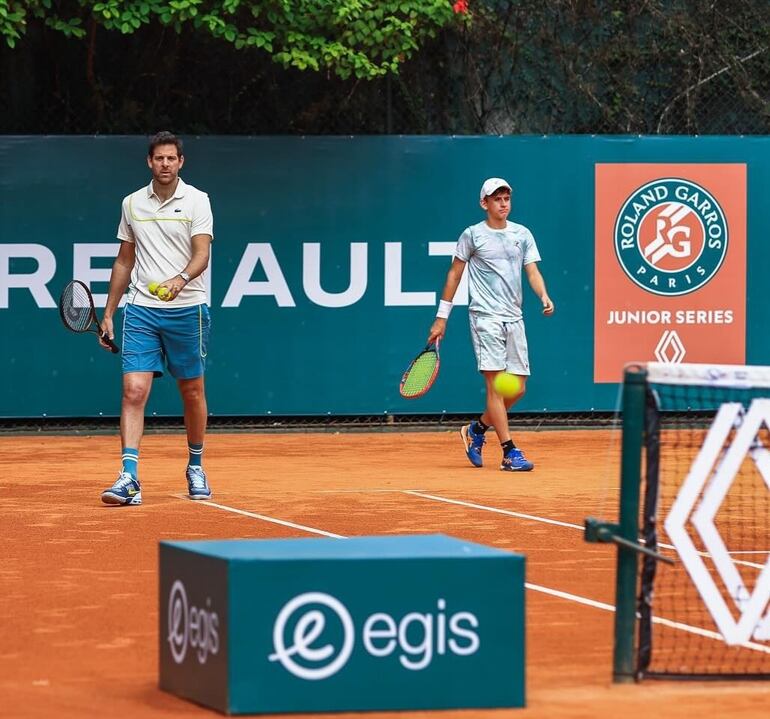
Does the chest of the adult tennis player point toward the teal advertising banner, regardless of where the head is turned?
no

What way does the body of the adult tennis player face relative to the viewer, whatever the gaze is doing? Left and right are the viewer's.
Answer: facing the viewer

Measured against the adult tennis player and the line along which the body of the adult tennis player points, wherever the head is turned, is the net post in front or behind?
in front

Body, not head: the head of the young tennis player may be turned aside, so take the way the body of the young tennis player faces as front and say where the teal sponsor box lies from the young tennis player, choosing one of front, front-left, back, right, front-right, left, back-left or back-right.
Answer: front-right

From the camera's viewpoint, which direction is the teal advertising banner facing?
toward the camera

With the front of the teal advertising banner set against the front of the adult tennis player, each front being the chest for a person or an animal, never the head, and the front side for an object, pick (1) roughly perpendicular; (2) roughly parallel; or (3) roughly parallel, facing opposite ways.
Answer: roughly parallel

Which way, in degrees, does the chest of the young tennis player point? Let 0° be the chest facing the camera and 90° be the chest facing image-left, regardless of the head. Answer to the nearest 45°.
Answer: approximately 315°

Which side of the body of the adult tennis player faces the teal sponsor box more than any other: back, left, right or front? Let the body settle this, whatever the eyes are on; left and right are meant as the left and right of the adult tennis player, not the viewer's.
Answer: front

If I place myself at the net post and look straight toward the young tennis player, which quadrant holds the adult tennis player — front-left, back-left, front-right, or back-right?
front-left

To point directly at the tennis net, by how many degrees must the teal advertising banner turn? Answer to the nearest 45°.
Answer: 0° — it already faces it

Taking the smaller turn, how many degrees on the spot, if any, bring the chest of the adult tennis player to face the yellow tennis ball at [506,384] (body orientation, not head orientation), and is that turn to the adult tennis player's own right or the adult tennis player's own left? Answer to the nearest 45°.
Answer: approximately 135° to the adult tennis player's own left

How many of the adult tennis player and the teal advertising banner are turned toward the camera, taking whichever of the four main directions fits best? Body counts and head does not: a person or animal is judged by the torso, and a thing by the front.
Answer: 2

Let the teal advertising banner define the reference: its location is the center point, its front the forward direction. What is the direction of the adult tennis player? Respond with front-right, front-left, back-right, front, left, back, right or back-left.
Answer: front

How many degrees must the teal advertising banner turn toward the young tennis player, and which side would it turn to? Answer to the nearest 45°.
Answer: approximately 45° to its left

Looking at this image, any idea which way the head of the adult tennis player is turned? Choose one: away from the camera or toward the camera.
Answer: toward the camera

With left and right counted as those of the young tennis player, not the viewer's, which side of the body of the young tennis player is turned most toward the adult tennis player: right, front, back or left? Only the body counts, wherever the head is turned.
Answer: right

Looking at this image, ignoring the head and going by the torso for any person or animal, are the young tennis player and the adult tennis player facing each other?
no

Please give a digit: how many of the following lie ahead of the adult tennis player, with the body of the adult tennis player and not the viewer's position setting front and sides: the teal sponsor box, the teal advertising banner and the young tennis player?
1
